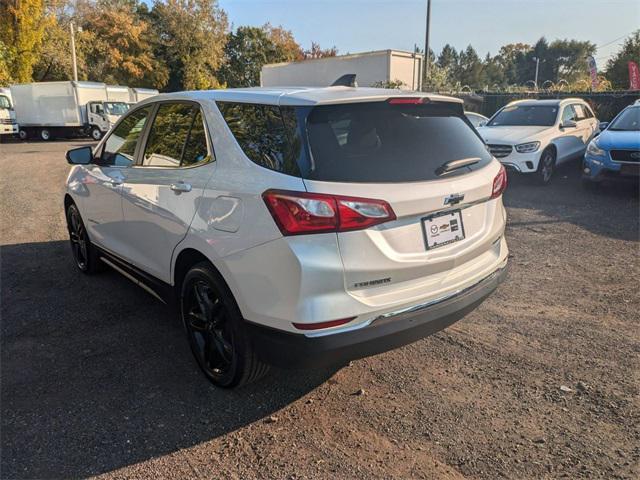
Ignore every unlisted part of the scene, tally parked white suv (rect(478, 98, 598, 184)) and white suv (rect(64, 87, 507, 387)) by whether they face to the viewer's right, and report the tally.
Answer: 0

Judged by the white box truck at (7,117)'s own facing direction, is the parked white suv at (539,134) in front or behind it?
in front

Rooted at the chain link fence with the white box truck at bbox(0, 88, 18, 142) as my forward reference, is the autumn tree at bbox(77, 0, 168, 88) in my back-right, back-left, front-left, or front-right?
front-right

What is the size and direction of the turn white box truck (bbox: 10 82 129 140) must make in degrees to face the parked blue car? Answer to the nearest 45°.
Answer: approximately 45° to its right

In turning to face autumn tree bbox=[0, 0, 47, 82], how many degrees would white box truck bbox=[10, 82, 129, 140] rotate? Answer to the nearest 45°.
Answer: approximately 135° to its left

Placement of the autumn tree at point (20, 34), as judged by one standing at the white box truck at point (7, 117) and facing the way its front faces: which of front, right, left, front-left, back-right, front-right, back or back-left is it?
back-left

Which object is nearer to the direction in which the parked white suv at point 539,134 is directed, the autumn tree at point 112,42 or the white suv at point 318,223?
the white suv

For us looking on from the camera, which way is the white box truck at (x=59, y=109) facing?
facing the viewer and to the right of the viewer

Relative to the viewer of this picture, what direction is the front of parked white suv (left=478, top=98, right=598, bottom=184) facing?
facing the viewer and to the left of the viewer

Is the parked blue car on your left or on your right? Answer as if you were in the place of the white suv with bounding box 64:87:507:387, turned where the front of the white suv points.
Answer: on your right

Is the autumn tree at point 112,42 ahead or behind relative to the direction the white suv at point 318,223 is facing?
ahead

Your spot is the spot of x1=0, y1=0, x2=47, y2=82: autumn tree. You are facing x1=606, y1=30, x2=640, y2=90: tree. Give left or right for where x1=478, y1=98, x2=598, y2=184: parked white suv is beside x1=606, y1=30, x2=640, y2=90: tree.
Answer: right

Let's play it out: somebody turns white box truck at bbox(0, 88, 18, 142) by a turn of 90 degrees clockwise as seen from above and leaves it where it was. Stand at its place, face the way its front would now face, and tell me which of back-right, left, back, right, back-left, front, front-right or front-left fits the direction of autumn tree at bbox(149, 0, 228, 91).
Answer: back
